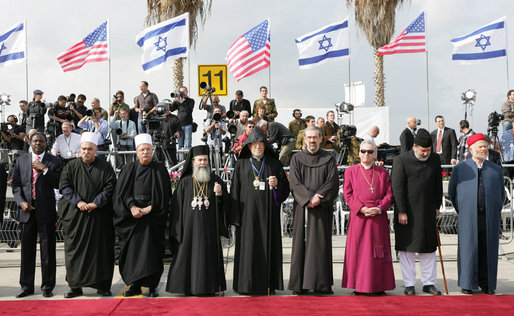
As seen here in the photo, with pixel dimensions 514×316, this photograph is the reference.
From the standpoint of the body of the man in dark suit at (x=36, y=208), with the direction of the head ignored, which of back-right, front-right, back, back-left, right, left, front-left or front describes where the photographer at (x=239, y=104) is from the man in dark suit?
back-left

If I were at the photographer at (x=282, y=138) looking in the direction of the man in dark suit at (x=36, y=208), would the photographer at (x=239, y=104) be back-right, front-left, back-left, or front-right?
back-right

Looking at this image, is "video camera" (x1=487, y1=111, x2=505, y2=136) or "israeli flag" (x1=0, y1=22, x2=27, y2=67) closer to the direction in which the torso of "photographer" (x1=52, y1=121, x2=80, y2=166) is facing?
the video camera

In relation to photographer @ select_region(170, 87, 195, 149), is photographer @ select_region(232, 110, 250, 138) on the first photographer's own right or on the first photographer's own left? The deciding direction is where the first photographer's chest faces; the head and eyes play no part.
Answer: on the first photographer's own left

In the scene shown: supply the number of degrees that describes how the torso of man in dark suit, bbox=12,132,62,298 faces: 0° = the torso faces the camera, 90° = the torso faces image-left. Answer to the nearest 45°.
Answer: approximately 0°

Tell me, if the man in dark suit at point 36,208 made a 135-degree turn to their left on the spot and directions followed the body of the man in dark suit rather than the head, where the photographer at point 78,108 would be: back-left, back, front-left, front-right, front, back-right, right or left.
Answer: front-left

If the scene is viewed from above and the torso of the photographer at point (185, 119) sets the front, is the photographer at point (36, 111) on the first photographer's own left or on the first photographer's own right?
on the first photographer's own right
